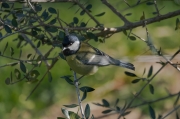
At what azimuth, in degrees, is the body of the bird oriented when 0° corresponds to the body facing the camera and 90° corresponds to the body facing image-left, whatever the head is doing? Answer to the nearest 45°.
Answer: approximately 90°
